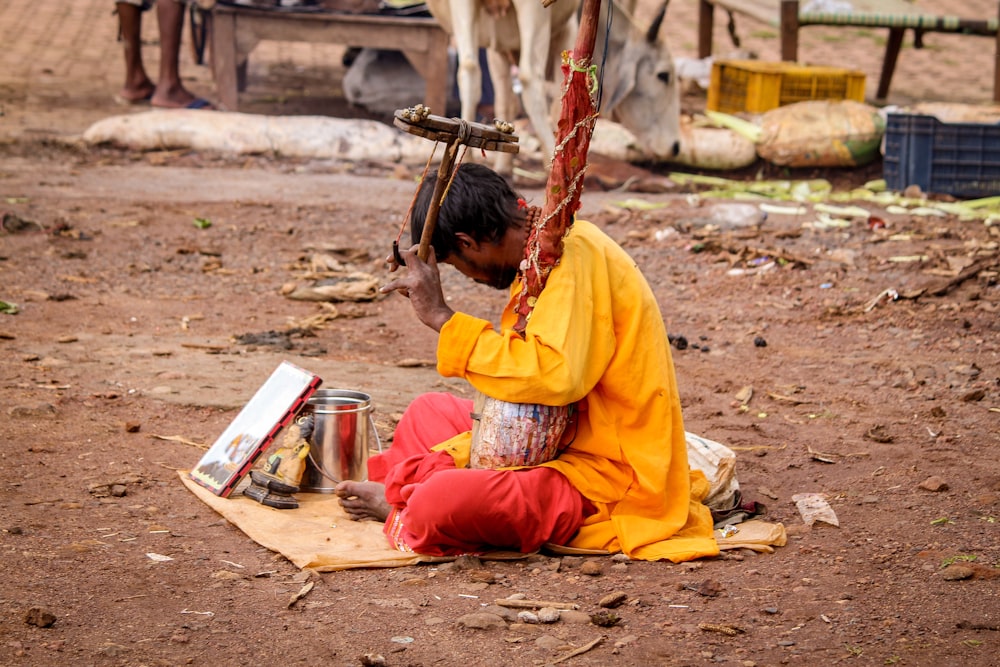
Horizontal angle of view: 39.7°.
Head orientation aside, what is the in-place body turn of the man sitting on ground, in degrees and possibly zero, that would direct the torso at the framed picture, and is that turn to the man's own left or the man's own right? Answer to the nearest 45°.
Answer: approximately 45° to the man's own right

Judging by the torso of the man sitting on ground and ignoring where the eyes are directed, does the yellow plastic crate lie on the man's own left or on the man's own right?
on the man's own right

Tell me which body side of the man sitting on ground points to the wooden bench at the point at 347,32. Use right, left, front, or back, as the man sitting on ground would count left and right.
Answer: right

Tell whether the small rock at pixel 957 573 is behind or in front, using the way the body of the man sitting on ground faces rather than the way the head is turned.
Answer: behind

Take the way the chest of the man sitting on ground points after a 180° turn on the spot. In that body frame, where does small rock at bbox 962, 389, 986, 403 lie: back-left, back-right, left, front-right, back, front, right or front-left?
front-left

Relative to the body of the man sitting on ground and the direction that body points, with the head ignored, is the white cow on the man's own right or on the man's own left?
on the man's own right

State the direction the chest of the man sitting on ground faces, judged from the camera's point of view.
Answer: to the viewer's left

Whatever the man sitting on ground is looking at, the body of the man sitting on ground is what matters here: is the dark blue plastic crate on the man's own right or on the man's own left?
on the man's own right
